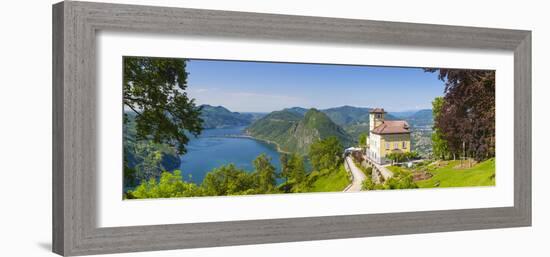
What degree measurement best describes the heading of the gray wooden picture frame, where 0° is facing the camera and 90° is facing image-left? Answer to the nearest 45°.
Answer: approximately 315°
